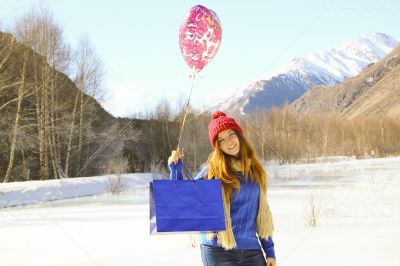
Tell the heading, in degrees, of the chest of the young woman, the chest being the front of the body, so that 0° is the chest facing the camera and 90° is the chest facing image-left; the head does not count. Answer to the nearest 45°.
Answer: approximately 0°
